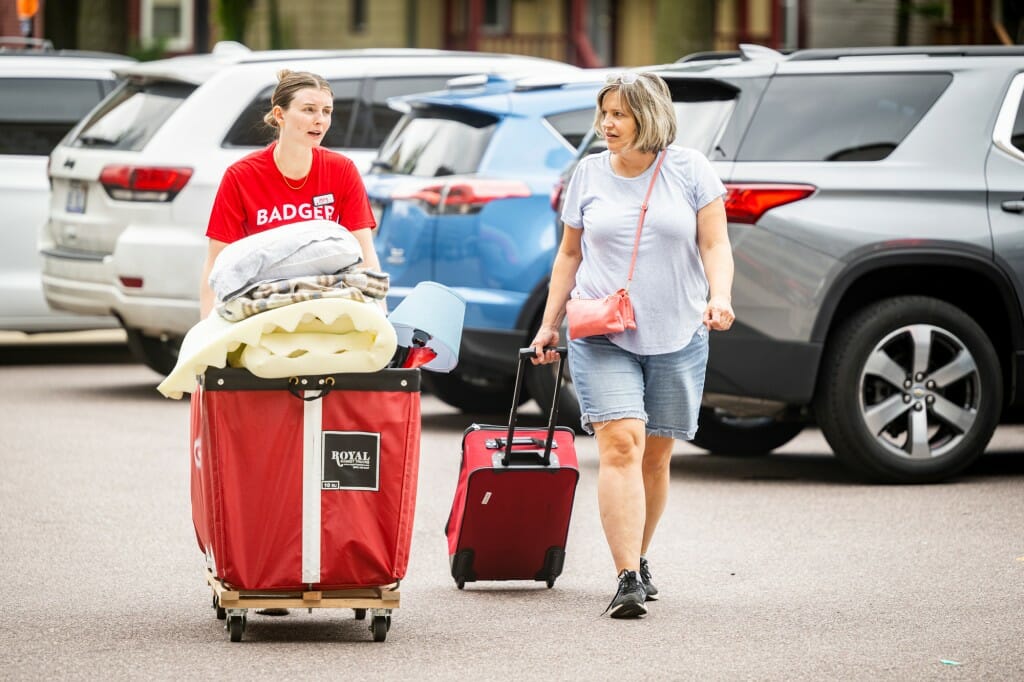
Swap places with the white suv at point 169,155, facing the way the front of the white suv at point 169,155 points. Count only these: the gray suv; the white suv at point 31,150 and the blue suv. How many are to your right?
2

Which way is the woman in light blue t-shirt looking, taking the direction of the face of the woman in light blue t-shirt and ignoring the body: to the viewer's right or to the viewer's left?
to the viewer's left

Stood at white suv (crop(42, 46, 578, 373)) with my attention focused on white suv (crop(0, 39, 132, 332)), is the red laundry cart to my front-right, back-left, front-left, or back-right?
back-left

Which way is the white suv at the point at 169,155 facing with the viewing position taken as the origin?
facing away from the viewer and to the right of the viewer

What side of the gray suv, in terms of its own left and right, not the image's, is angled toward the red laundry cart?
back

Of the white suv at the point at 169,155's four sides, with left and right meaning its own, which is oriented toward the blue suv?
right

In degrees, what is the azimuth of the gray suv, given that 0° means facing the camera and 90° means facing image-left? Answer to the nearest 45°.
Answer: approximately 225°

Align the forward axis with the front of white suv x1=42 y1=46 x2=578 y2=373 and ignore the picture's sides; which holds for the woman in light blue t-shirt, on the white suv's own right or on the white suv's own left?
on the white suv's own right

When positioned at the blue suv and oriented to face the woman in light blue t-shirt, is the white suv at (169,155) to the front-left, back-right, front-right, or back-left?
back-right

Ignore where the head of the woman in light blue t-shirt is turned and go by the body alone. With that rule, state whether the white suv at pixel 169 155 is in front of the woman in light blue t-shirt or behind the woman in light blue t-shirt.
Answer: behind

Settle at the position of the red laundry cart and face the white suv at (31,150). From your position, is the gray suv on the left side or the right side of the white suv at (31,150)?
right

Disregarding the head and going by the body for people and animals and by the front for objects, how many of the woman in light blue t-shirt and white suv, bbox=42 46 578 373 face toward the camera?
1

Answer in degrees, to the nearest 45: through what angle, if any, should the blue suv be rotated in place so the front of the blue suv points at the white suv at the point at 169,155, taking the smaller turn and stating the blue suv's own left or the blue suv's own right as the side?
approximately 90° to the blue suv's own left

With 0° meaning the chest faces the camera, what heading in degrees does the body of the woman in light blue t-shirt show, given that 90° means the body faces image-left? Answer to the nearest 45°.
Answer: approximately 0°
